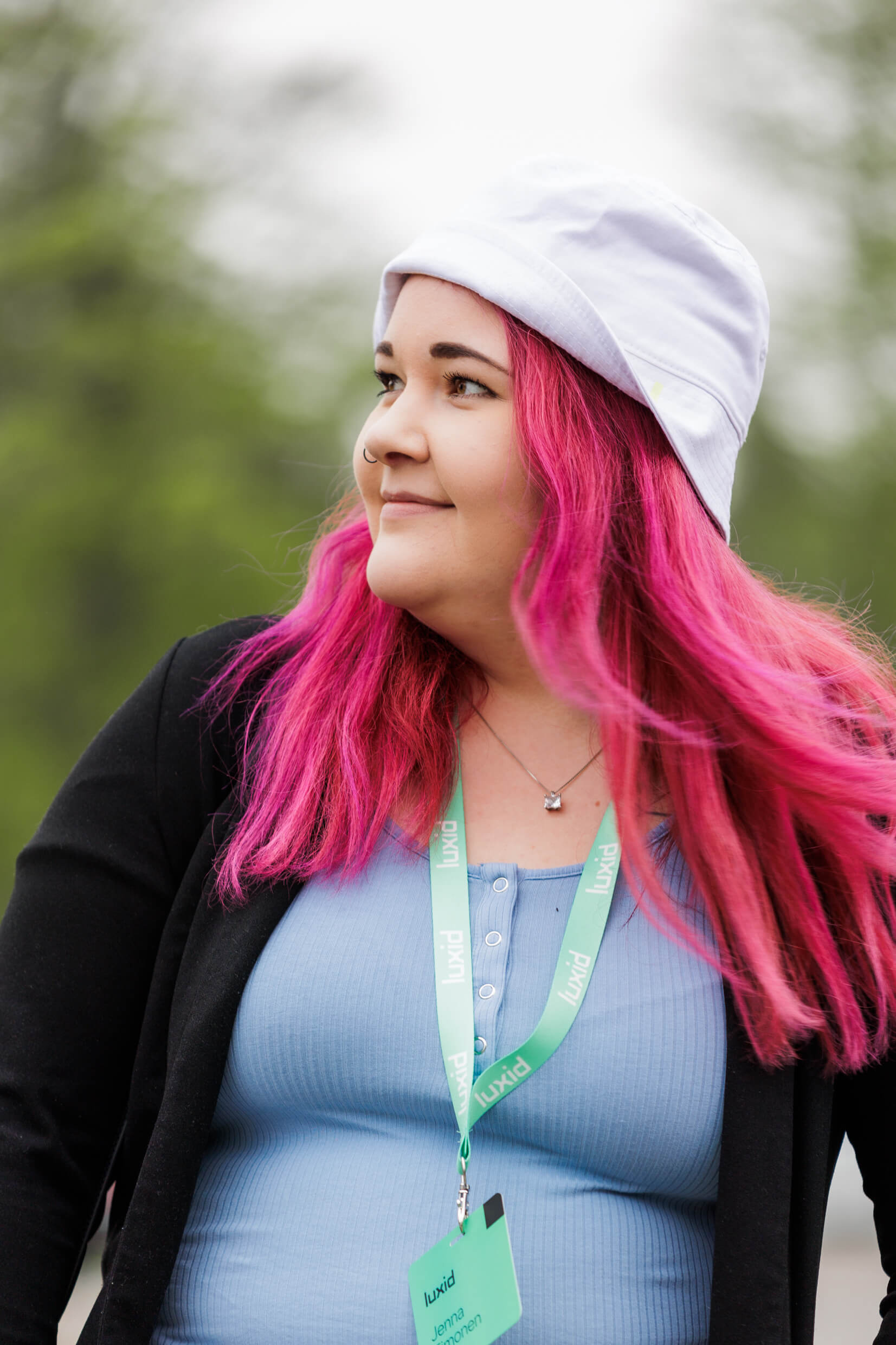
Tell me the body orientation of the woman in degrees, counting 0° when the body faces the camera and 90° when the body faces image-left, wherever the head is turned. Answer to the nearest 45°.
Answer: approximately 0°

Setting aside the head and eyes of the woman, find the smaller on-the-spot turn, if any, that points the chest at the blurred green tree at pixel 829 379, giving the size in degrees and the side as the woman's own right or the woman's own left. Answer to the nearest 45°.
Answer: approximately 180°

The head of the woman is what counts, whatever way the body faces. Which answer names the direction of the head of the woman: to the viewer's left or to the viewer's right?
to the viewer's left

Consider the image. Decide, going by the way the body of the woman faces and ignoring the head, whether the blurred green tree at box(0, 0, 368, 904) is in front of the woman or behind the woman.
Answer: behind
